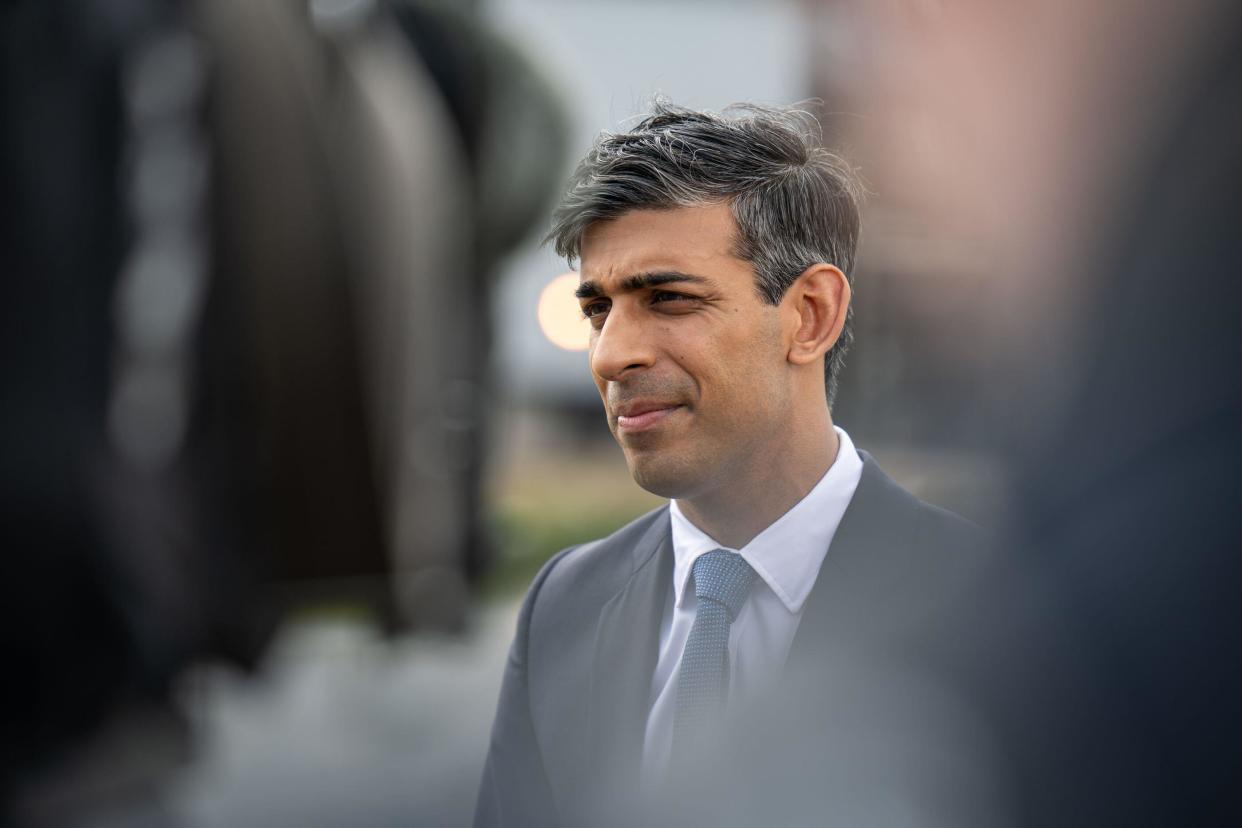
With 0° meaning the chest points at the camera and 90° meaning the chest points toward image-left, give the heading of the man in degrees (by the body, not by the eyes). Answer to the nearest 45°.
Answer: approximately 45°
